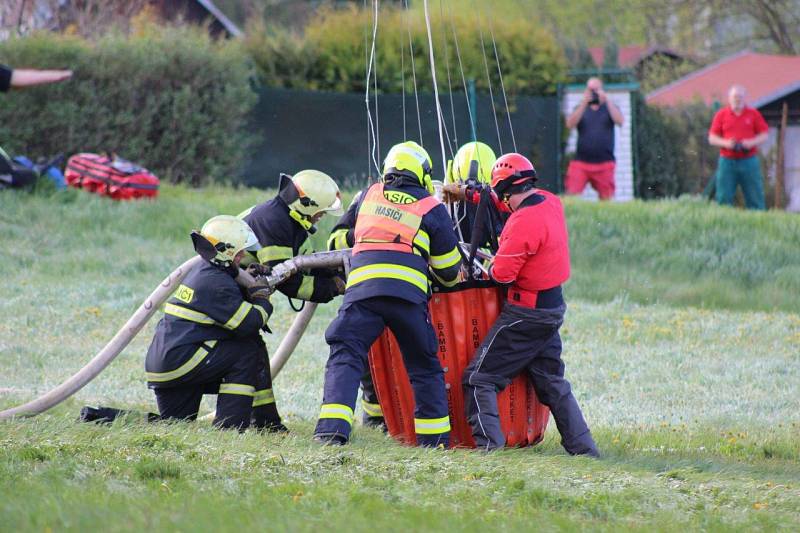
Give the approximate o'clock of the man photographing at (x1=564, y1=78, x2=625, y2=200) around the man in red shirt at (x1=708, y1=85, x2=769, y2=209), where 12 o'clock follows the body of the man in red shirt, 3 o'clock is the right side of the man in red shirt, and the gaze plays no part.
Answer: The man photographing is roughly at 3 o'clock from the man in red shirt.

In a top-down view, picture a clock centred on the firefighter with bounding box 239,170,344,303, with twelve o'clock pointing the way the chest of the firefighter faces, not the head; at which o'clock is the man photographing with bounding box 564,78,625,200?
The man photographing is roughly at 10 o'clock from the firefighter.

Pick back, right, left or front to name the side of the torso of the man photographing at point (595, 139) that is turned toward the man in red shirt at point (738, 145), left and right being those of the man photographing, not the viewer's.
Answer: left

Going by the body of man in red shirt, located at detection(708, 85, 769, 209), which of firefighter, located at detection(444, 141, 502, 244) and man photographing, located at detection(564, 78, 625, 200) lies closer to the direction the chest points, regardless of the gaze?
the firefighter

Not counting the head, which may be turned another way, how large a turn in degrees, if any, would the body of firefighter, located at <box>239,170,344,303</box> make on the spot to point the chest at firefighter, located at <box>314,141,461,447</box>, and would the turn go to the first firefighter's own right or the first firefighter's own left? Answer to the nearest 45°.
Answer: approximately 45° to the first firefighter's own right

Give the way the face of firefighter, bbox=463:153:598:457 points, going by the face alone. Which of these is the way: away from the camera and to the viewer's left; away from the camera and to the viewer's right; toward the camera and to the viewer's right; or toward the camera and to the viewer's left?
away from the camera and to the viewer's left

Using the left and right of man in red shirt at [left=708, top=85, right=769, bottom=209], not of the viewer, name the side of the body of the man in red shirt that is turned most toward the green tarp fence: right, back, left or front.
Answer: right

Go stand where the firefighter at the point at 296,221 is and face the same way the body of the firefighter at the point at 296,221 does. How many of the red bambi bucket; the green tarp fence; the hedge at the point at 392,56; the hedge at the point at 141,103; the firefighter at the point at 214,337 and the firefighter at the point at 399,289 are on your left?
3

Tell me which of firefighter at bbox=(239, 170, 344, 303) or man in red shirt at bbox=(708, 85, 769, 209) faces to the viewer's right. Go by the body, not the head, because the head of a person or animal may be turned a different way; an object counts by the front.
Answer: the firefighter

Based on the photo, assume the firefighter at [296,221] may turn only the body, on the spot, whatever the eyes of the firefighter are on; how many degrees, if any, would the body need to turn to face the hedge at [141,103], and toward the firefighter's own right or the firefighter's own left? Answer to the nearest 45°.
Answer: approximately 90° to the firefighter's own left

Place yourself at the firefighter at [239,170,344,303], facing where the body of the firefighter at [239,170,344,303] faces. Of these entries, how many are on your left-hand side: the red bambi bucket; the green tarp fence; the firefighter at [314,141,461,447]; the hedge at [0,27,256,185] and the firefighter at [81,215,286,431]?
2

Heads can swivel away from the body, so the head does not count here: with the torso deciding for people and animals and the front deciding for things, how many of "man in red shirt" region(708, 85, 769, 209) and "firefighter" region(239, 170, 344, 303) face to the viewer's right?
1

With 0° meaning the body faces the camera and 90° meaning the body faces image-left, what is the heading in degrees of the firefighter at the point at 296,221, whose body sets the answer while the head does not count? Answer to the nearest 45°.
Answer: approximately 270°

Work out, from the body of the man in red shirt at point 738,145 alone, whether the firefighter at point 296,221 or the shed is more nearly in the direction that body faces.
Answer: the firefighter

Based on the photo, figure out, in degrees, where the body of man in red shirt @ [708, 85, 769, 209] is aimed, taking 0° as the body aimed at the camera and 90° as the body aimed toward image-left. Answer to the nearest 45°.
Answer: approximately 0°

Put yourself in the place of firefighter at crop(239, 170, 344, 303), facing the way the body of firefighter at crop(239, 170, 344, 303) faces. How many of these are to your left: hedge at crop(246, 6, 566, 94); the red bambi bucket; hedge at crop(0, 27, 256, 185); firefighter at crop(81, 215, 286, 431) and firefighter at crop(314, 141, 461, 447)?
2
